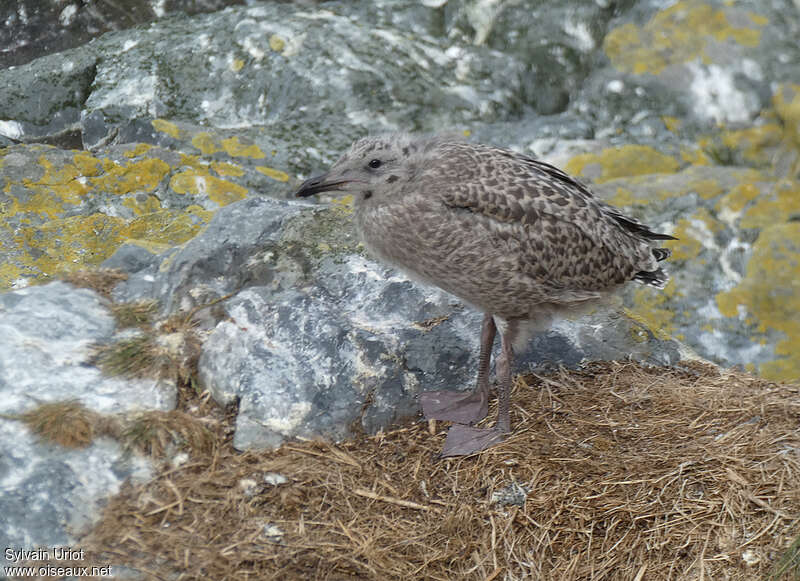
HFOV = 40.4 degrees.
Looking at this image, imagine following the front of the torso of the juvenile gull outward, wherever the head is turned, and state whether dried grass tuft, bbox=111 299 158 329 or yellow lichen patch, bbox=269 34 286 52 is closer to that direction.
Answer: the dried grass tuft

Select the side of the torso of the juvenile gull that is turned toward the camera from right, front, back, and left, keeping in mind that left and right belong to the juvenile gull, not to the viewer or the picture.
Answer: left

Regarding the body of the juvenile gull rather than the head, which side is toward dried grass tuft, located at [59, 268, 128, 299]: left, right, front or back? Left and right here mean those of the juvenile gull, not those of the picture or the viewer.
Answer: front

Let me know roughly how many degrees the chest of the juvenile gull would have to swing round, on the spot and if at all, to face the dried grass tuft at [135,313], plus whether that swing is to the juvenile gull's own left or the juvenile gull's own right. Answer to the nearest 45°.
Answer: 0° — it already faces it

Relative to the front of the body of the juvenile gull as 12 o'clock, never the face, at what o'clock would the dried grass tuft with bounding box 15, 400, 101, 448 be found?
The dried grass tuft is roughly at 11 o'clock from the juvenile gull.

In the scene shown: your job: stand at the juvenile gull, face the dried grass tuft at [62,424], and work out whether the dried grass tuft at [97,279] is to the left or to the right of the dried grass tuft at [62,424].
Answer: right

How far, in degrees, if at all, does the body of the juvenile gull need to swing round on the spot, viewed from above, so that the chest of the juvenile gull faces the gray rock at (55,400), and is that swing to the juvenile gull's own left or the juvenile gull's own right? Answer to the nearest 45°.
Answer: approximately 45° to the juvenile gull's own left
